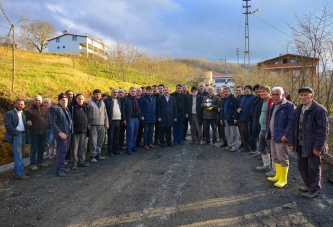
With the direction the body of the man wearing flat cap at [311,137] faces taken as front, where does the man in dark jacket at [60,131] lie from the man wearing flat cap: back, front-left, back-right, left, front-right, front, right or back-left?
front-right

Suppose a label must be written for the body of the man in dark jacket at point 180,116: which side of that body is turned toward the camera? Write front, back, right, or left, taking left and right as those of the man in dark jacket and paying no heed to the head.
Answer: front

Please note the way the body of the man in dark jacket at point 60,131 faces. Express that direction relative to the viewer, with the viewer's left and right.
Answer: facing the viewer and to the right of the viewer

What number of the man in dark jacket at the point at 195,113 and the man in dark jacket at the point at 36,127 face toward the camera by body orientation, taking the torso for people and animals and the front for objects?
2

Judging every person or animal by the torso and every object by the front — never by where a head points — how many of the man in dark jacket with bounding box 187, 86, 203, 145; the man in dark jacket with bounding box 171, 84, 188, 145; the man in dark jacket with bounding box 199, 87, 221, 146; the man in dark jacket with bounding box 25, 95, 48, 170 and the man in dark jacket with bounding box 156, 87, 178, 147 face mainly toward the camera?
5

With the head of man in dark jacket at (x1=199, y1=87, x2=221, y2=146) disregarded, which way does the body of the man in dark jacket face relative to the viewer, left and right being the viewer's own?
facing the viewer

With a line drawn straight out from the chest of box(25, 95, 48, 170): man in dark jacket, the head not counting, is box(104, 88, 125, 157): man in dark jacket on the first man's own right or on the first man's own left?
on the first man's own left

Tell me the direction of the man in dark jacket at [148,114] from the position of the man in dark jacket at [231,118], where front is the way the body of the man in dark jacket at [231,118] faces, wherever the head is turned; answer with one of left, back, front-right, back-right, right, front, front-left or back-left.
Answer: front-right

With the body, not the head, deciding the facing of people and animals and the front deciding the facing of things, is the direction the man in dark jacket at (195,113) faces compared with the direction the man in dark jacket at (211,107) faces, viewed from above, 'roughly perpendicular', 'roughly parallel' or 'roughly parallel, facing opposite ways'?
roughly parallel

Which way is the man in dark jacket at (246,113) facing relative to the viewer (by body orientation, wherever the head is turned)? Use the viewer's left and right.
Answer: facing the viewer and to the left of the viewer

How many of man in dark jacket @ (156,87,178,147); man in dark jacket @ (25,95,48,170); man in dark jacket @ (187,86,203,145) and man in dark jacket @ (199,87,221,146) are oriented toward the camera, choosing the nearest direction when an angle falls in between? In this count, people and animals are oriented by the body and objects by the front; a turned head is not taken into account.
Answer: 4
